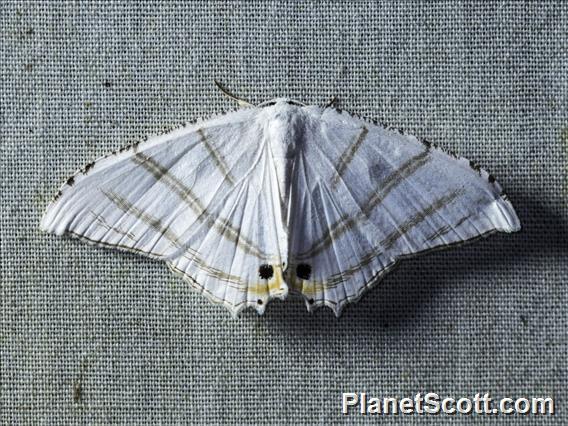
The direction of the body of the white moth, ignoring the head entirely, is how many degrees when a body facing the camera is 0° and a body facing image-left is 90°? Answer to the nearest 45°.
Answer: approximately 180°
